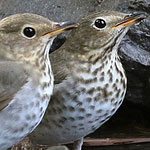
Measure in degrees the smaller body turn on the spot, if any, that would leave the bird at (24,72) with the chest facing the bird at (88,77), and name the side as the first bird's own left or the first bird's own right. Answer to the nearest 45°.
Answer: approximately 45° to the first bird's own left

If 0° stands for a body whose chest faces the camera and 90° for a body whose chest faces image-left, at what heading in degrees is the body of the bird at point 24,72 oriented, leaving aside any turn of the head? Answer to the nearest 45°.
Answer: approximately 270°
